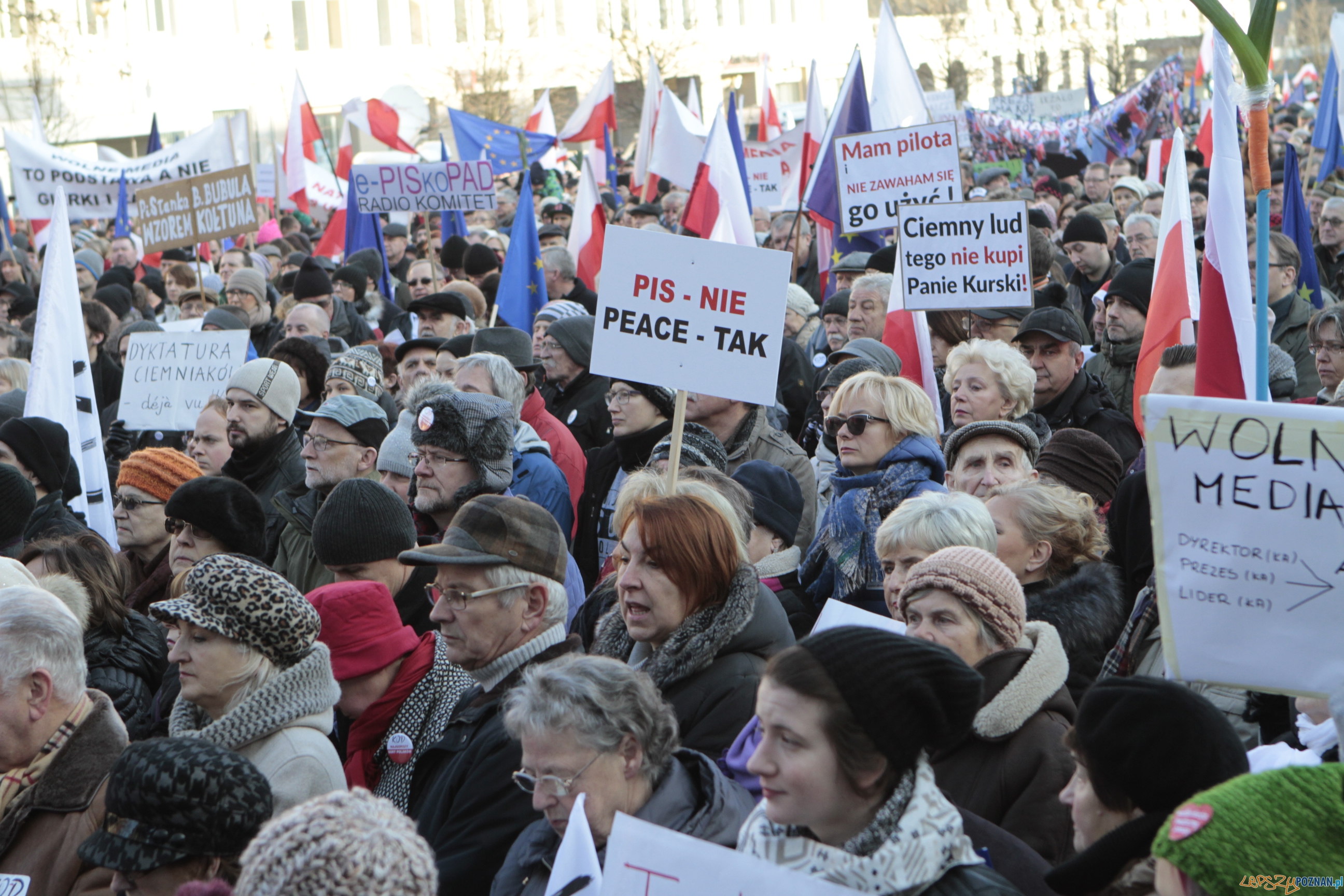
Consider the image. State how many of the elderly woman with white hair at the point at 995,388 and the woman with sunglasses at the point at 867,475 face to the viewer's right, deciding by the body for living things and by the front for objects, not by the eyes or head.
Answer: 0

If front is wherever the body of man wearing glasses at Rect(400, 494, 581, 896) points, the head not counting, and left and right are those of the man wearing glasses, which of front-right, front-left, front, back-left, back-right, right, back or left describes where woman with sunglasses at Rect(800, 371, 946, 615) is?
back-right

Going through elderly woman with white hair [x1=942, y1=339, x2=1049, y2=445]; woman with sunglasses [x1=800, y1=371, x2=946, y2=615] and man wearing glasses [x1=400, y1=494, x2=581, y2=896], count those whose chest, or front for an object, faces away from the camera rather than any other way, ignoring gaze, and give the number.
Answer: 0

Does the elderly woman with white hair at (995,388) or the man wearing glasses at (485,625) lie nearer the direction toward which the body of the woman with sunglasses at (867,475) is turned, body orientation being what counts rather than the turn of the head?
the man wearing glasses

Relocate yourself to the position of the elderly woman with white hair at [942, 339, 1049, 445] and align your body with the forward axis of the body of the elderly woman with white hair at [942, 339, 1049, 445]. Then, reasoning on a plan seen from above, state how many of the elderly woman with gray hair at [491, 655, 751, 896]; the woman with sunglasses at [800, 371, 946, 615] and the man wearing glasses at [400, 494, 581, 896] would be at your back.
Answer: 0

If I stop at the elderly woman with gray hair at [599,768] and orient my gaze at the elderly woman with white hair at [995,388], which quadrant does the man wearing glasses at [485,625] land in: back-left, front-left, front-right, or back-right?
front-left

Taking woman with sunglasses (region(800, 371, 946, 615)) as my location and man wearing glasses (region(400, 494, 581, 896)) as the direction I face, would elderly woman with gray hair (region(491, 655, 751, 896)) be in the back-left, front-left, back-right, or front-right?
front-left

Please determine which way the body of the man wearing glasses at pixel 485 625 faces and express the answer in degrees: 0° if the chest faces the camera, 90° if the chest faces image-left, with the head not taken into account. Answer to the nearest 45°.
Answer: approximately 90°

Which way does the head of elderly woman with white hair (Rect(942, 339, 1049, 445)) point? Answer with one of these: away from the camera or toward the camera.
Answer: toward the camera

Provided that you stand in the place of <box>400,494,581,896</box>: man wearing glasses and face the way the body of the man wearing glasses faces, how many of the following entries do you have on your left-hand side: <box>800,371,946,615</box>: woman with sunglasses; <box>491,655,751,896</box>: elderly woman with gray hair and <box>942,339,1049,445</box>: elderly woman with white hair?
1

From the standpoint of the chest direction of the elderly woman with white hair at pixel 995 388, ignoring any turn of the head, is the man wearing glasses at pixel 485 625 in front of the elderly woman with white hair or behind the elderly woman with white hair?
in front

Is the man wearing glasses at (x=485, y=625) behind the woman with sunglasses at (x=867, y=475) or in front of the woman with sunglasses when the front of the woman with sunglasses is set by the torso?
in front

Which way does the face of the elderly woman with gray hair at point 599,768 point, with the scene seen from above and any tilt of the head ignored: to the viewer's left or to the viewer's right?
to the viewer's left

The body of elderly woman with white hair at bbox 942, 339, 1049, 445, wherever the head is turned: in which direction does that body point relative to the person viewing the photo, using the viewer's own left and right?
facing the viewer and to the left of the viewer

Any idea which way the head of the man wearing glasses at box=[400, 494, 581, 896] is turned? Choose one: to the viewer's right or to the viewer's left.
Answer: to the viewer's left
